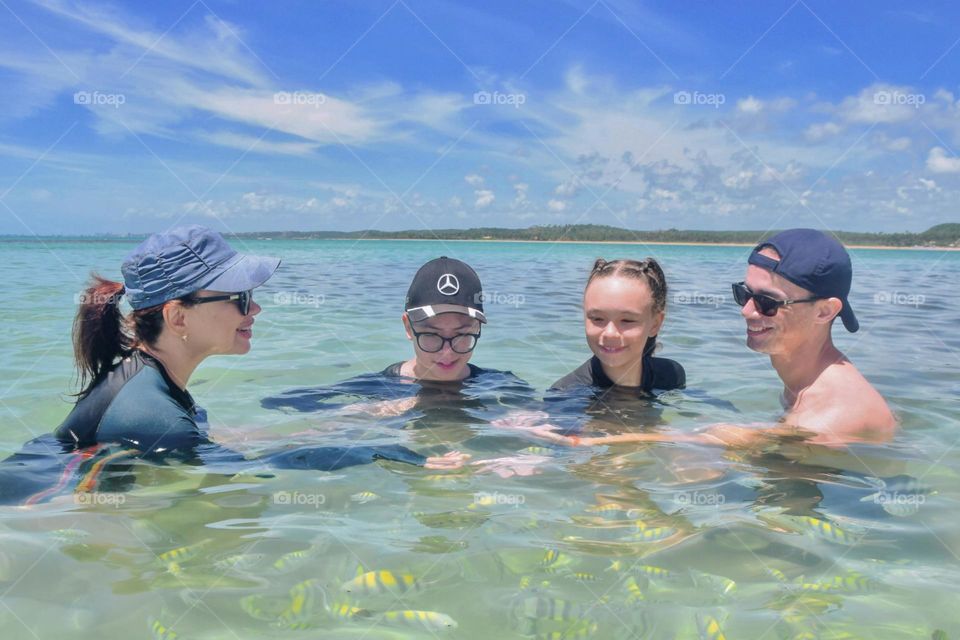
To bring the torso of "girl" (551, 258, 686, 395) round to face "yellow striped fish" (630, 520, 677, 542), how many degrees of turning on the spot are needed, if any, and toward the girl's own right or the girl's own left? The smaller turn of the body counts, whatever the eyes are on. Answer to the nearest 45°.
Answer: approximately 45° to the girl's own left

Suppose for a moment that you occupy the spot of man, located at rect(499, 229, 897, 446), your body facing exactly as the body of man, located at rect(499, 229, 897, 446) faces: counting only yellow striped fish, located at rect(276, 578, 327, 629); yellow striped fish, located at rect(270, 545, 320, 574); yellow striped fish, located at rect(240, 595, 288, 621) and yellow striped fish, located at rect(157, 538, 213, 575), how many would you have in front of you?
4

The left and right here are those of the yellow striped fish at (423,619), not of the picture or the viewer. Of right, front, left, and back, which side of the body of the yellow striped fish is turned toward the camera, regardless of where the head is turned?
right

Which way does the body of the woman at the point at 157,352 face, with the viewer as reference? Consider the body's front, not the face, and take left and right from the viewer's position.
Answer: facing to the right of the viewer

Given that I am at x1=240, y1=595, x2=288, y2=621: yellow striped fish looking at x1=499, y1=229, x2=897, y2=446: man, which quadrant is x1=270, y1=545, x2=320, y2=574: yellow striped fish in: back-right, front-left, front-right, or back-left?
front-left

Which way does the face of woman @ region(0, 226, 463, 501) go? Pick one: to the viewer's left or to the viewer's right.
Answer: to the viewer's right

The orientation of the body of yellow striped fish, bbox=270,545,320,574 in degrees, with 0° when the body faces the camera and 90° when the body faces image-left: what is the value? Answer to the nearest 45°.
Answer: approximately 90°

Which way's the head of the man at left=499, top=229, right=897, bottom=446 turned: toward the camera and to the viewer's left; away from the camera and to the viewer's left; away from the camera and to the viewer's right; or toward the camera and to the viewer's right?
toward the camera and to the viewer's left
